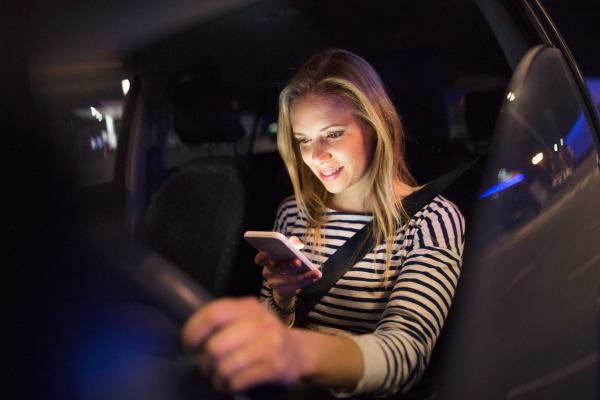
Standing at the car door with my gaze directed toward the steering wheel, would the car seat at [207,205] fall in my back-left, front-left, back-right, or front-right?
front-right

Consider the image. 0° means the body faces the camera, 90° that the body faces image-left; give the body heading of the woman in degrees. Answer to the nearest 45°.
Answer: approximately 45°

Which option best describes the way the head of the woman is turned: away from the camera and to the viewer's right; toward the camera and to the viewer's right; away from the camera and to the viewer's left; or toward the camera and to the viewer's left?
toward the camera and to the viewer's left
